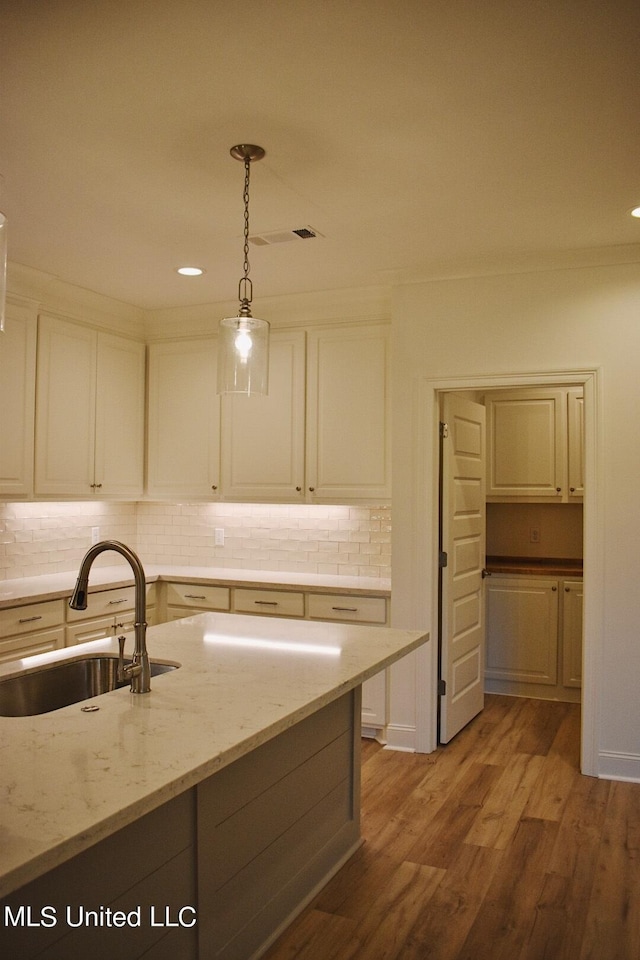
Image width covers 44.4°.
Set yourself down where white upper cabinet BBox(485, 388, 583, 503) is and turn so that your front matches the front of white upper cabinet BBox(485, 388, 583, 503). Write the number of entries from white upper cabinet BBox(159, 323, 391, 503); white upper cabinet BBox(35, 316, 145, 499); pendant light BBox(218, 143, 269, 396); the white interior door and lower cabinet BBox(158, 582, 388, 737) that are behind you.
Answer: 0

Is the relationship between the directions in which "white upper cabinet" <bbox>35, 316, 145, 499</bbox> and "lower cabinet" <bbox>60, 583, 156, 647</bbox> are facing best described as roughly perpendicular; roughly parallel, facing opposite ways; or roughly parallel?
roughly parallel

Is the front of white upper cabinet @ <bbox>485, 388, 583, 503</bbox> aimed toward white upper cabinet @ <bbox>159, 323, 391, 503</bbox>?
no

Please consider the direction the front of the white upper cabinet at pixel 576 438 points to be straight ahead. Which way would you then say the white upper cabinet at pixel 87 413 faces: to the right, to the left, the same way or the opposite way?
to the left

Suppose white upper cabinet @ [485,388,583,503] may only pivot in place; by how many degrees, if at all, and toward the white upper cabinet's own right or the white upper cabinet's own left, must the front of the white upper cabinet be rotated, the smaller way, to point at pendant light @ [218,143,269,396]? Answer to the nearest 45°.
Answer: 0° — it already faces it

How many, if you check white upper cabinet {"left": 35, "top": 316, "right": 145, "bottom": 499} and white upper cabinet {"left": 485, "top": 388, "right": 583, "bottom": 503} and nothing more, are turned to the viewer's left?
0

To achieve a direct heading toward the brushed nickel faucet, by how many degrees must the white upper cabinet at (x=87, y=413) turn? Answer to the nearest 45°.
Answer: approximately 45° to its right

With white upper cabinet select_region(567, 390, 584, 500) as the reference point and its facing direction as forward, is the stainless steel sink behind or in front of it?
in front

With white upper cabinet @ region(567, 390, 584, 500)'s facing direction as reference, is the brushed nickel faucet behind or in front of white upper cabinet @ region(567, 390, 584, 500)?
in front

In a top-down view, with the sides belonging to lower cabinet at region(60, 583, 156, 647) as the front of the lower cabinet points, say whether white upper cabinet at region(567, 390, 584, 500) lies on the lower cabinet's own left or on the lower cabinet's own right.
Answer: on the lower cabinet's own left

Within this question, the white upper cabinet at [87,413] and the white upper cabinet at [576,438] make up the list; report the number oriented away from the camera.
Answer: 0

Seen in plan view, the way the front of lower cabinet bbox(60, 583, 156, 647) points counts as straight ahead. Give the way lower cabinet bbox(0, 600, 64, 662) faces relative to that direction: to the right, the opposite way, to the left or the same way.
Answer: the same way

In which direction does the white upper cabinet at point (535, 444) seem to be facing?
toward the camera

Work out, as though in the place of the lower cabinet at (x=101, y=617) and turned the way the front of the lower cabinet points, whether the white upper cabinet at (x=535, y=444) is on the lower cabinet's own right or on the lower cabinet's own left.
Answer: on the lower cabinet's own left

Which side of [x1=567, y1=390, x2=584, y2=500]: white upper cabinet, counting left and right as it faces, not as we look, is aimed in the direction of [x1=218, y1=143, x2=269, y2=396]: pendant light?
front

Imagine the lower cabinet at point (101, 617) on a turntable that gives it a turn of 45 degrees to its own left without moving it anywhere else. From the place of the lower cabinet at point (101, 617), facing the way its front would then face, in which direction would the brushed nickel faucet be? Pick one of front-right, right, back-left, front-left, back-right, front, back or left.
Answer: right

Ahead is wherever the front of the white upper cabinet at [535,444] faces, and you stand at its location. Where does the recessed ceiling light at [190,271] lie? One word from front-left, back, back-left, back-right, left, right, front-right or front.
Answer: front-right
